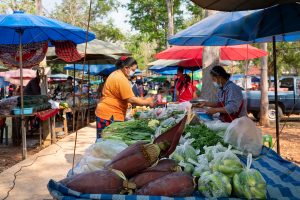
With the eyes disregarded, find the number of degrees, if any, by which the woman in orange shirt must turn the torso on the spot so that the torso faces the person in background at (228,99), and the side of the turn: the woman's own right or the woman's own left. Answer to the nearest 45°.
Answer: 0° — they already face them

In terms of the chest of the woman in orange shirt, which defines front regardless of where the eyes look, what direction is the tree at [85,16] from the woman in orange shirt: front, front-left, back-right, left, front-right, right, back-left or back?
left

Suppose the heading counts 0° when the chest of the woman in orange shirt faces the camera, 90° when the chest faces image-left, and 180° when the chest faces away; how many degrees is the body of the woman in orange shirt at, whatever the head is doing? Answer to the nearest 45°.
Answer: approximately 270°

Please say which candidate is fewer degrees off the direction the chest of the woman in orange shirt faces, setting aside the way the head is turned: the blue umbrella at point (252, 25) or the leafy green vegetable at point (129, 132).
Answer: the blue umbrella

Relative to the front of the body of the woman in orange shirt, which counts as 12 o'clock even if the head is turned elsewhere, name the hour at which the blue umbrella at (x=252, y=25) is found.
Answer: The blue umbrella is roughly at 1 o'clock from the woman in orange shirt.

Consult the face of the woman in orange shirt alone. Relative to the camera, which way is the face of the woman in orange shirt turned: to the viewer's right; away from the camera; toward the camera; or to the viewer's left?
to the viewer's right

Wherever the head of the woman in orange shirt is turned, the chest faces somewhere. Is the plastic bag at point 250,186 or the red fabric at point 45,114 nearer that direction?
the plastic bag

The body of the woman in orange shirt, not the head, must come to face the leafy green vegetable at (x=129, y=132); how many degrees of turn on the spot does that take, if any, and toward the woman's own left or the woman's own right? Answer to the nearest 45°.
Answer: approximately 90° to the woman's own right

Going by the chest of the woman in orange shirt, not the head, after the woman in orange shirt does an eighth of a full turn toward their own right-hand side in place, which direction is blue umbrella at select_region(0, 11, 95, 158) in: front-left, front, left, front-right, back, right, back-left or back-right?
back
